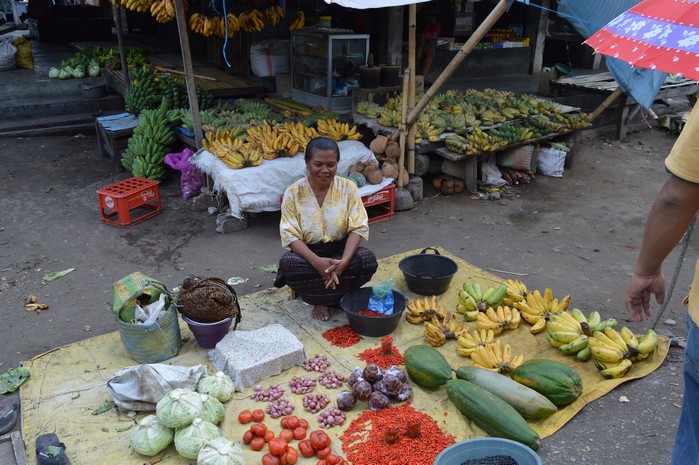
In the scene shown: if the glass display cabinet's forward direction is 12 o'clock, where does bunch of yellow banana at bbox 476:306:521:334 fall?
The bunch of yellow banana is roughly at 10 o'clock from the glass display cabinet.

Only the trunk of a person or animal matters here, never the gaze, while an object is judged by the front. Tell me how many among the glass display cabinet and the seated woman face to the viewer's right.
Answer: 0

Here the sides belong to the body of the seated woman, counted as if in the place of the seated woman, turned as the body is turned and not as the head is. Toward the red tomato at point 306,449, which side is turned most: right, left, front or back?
front

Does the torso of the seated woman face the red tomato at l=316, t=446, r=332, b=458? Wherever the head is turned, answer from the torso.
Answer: yes

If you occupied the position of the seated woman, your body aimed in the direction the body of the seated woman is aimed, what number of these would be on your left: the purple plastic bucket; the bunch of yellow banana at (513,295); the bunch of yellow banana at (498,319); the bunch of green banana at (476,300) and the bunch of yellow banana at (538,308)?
4

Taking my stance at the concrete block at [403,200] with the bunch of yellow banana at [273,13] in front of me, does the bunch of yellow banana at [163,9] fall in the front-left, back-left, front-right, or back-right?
front-left

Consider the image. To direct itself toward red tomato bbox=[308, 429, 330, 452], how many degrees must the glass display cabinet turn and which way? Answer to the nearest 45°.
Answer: approximately 45° to its left

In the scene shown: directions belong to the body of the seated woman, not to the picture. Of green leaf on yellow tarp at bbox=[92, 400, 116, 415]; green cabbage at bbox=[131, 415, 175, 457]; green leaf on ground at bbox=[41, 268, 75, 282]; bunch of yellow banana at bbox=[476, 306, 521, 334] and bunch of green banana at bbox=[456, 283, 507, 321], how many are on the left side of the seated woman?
2

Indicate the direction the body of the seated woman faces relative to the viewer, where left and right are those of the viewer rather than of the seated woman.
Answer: facing the viewer

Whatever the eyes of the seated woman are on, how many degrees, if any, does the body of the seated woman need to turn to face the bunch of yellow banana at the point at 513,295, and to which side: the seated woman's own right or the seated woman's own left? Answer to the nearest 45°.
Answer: approximately 90° to the seated woman's own left

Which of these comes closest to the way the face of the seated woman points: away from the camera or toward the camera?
toward the camera

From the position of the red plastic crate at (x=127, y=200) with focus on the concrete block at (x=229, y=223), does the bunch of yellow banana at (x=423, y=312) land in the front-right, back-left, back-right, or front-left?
front-right

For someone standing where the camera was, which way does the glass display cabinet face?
facing the viewer and to the left of the viewer

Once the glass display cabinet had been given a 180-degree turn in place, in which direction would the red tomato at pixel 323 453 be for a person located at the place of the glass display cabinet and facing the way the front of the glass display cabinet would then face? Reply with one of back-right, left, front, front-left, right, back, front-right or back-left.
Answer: back-right
